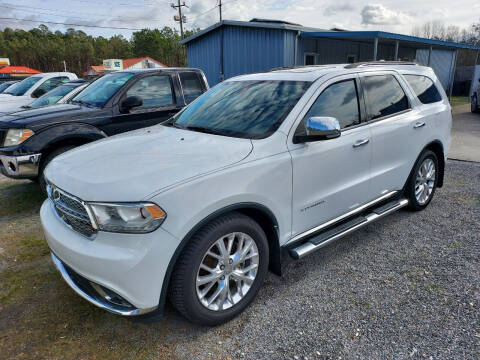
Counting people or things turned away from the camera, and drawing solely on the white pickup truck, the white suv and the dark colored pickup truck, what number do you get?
0

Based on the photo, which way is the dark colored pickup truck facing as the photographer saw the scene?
facing the viewer and to the left of the viewer

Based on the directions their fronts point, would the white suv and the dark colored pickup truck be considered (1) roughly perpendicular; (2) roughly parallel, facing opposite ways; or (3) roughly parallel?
roughly parallel

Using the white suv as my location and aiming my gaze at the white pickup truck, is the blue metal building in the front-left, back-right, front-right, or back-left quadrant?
front-right

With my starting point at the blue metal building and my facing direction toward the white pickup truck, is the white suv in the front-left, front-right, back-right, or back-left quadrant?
front-left

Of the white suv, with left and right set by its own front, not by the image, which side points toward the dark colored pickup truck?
right

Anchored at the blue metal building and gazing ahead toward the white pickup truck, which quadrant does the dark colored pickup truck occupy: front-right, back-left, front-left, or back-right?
front-left

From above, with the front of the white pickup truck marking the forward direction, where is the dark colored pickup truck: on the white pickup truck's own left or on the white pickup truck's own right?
on the white pickup truck's own left

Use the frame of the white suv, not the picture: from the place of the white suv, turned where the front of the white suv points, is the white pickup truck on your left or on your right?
on your right

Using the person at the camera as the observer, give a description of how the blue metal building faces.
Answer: facing the viewer and to the right of the viewer

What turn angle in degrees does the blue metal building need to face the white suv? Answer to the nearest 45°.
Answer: approximately 45° to its right

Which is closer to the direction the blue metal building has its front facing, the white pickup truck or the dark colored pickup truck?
the dark colored pickup truck

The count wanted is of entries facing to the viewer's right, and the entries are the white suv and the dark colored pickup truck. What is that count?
0

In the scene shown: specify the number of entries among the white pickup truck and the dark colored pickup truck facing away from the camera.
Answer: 0
